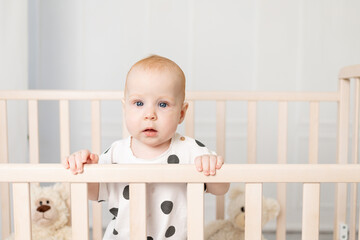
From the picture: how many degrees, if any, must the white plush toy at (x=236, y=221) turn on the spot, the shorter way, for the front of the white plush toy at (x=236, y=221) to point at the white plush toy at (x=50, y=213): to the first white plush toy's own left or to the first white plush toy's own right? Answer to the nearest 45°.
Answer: approximately 90° to the first white plush toy's own right

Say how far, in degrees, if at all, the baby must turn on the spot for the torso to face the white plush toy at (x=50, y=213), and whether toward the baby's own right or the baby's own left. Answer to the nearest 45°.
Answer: approximately 135° to the baby's own right

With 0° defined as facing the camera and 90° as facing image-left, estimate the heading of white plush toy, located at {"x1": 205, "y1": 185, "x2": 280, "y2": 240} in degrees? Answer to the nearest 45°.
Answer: approximately 0°

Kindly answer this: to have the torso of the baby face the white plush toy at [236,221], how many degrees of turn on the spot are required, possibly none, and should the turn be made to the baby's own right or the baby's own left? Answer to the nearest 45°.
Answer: approximately 135° to the baby's own left
